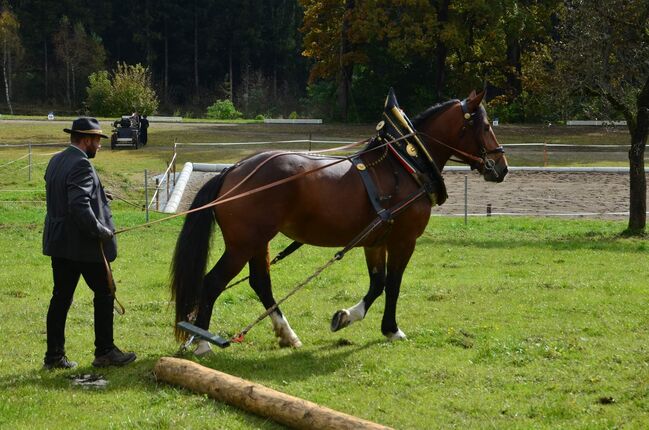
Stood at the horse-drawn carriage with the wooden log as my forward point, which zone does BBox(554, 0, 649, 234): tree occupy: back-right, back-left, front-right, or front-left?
front-left

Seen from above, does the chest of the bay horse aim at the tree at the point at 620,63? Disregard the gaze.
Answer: no

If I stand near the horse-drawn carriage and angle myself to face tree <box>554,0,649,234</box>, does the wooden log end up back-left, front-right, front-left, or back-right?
front-right

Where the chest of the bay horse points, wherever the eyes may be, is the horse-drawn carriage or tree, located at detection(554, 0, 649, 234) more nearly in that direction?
the tree

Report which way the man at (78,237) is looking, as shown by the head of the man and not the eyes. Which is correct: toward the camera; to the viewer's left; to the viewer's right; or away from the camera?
to the viewer's right

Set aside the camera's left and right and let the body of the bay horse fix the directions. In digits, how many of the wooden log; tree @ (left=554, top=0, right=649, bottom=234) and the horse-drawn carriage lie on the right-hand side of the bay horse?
1

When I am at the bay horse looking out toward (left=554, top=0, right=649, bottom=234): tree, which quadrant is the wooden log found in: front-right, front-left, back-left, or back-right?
back-right

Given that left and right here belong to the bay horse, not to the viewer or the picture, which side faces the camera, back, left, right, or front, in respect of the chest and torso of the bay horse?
right

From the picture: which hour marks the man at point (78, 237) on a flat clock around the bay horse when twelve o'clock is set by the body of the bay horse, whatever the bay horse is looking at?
The man is roughly at 5 o'clock from the bay horse.

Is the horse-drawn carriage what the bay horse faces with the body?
no
